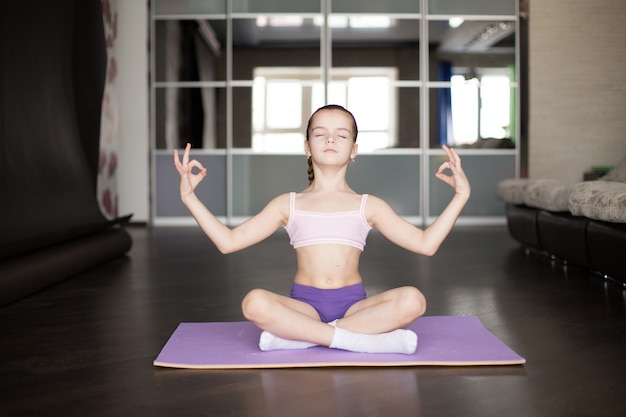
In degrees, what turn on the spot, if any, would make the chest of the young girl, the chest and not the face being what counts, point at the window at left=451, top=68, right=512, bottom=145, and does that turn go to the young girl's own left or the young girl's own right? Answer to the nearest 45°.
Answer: approximately 180°

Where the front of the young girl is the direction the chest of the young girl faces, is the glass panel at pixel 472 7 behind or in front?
behind

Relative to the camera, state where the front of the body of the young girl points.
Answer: toward the camera

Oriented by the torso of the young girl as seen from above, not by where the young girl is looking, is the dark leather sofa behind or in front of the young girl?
behind

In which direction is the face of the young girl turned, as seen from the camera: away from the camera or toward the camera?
toward the camera

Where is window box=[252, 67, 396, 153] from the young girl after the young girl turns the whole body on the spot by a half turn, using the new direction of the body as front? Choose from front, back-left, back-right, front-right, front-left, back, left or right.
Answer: front

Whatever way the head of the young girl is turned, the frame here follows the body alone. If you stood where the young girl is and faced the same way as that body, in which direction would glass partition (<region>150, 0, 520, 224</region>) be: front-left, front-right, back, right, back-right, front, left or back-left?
back
